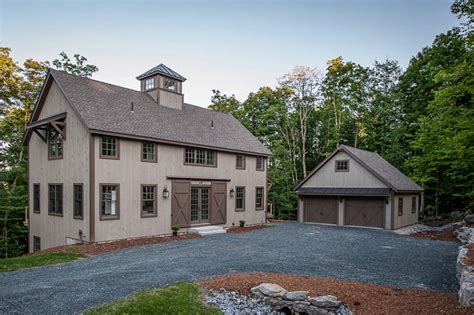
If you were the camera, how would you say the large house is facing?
facing the viewer and to the right of the viewer

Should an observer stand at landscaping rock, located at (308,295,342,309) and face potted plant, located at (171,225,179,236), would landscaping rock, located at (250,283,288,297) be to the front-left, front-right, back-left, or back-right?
front-left

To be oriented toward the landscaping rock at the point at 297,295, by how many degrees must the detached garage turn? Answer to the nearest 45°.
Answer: approximately 45° to its left

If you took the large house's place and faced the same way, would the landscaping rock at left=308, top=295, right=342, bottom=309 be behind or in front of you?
in front

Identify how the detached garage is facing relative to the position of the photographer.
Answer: facing the viewer and to the left of the viewer

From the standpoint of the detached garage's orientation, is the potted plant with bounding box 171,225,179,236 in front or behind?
in front

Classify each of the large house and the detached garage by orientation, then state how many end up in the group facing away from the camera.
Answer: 0
